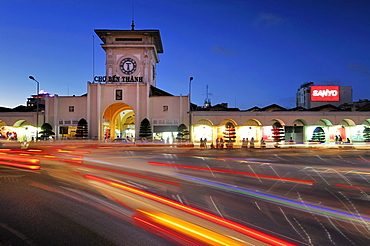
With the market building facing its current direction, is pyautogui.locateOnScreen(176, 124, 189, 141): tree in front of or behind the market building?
in front

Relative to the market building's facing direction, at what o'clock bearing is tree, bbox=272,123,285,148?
The tree is roughly at 9 o'clock from the market building.

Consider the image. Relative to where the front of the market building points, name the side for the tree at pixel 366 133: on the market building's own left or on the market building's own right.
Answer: on the market building's own left

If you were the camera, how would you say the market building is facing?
facing the viewer

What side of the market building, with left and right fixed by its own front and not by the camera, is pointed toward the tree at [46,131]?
right
